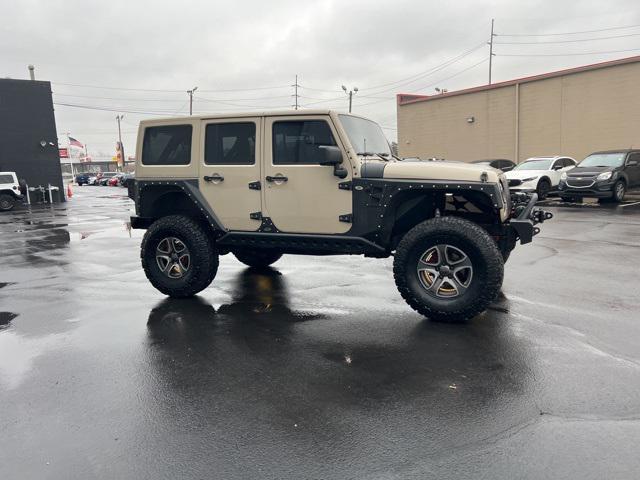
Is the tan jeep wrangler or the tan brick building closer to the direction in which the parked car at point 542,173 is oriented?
the tan jeep wrangler

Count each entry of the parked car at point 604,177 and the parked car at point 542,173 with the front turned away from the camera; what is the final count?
0

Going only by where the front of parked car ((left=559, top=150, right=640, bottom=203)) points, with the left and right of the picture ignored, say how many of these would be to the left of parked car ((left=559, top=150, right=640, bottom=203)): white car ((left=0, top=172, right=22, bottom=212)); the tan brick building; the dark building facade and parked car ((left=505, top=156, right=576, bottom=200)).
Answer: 0

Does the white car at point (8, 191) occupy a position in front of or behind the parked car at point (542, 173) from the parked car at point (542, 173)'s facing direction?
in front

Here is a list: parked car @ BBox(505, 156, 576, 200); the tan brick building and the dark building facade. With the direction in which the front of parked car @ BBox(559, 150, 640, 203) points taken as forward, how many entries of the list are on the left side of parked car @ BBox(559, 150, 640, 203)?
0

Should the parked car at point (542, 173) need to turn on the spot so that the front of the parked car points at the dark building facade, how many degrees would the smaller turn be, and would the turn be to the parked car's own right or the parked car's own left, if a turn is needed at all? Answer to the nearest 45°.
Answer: approximately 45° to the parked car's own right

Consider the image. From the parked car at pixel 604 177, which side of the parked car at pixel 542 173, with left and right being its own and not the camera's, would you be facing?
left

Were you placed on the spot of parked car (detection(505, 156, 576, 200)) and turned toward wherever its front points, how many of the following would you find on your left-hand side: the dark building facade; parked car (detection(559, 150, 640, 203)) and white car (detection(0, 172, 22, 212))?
1

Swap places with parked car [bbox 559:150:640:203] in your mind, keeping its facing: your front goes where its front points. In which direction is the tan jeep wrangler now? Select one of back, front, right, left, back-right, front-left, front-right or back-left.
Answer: front-left

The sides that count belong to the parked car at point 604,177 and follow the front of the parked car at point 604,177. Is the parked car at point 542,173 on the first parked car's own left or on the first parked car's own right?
on the first parked car's own right

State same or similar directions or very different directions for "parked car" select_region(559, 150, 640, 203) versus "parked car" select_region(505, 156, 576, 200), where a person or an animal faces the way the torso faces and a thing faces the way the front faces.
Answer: same or similar directions

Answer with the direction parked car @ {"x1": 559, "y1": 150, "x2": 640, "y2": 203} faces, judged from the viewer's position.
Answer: facing the viewer and to the left of the viewer

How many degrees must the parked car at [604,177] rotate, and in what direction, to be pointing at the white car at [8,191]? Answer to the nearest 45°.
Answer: approximately 45° to its right

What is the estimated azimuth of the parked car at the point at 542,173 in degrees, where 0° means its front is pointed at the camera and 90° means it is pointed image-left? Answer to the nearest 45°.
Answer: approximately 45°
